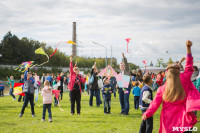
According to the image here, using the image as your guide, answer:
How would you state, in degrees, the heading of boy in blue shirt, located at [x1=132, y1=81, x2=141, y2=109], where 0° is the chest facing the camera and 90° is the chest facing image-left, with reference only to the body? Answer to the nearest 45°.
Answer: approximately 180°

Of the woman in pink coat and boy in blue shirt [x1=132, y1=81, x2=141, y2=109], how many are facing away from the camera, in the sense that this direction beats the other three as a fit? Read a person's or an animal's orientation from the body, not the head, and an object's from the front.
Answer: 2

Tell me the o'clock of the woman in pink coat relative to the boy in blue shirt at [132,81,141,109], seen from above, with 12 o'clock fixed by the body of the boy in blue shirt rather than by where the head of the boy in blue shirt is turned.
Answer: The woman in pink coat is roughly at 6 o'clock from the boy in blue shirt.

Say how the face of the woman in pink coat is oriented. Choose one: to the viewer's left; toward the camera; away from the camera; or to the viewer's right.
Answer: away from the camera

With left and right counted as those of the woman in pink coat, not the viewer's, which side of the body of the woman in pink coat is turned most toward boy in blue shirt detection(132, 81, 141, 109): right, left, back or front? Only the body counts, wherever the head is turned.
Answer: front

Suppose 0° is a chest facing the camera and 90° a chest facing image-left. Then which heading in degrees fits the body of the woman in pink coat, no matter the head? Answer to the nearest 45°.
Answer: approximately 180°
